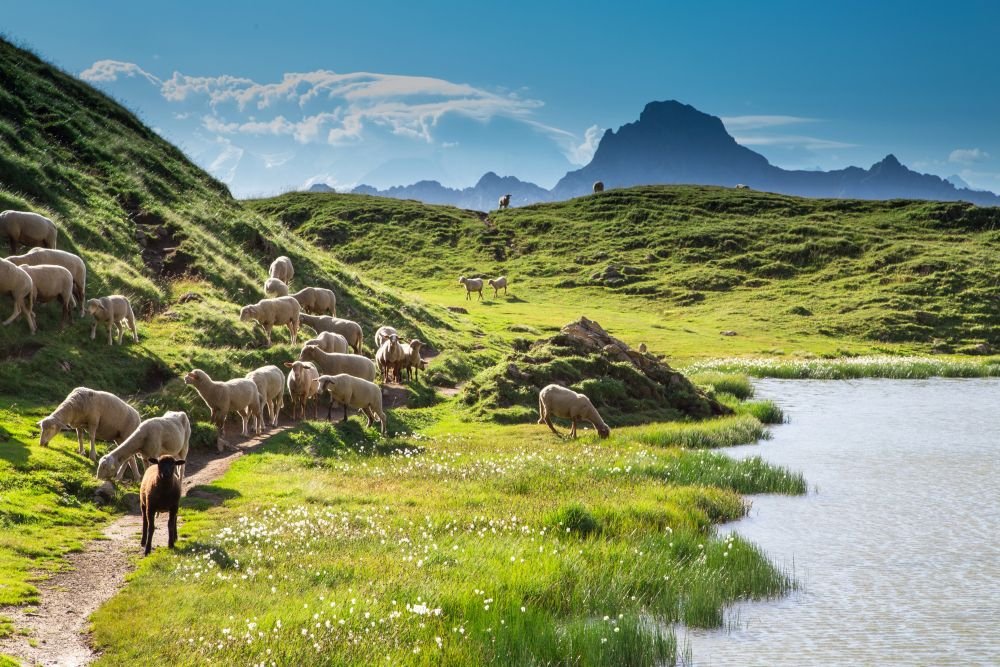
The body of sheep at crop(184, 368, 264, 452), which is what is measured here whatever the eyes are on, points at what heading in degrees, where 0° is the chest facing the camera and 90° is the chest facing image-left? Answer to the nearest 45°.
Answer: approximately 45°

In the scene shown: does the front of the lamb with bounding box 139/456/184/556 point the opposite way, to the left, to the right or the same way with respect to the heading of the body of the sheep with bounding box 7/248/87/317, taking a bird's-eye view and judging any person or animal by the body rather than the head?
to the left

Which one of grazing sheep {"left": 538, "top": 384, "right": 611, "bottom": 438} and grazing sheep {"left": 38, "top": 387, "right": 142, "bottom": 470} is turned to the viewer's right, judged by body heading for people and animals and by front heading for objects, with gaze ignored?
grazing sheep {"left": 538, "top": 384, "right": 611, "bottom": 438}

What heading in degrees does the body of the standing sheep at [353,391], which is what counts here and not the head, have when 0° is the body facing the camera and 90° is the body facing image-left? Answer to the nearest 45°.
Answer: approximately 90°

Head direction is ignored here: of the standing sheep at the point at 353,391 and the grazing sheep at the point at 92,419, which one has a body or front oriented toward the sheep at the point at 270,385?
the standing sheep at the point at 353,391

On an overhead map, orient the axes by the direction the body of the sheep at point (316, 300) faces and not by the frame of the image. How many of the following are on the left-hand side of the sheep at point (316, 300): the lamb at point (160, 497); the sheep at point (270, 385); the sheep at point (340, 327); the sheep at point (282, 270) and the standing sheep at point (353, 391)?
4

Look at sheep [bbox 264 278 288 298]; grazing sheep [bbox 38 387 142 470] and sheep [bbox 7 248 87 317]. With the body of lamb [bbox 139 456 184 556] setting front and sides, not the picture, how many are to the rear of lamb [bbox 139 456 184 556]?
3

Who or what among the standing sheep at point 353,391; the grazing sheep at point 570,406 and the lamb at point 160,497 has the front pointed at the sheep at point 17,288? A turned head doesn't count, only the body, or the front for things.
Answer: the standing sheep at point 353,391

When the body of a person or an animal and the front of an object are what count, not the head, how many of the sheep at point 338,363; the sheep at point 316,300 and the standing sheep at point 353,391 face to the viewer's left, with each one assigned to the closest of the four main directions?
3

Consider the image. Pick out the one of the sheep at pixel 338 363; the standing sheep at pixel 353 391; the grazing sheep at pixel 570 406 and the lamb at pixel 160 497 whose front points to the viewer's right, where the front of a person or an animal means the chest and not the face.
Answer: the grazing sheep at pixel 570 406

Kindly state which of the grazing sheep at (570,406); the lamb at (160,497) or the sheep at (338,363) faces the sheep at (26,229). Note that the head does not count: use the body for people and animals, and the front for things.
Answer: the sheep at (338,363)

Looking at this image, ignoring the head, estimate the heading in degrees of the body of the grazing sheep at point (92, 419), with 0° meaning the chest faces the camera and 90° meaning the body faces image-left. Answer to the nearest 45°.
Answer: approximately 90°

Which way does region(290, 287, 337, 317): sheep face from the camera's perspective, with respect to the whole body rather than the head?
to the viewer's left

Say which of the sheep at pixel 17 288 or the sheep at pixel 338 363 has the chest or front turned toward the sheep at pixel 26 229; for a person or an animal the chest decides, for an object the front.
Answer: the sheep at pixel 338 363

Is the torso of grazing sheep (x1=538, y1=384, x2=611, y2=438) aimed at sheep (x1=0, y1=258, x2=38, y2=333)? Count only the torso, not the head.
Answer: no

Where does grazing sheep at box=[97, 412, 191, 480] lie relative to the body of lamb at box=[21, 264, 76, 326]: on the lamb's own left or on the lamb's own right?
on the lamb's own left

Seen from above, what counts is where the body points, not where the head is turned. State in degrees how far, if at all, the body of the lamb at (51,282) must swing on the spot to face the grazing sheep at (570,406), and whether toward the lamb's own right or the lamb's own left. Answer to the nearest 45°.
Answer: approximately 180°

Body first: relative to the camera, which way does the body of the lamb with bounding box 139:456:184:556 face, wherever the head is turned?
toward the camera

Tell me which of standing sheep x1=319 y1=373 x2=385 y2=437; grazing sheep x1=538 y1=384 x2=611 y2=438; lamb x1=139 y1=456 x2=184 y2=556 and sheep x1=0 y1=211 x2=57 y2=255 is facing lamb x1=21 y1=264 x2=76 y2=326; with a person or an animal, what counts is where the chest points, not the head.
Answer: standing sheep x1=319 y1=373 x2=385 y2=437

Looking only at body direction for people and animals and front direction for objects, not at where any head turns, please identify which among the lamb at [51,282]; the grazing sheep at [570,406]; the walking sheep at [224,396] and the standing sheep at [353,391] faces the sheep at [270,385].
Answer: the standing sheep at [353,391]

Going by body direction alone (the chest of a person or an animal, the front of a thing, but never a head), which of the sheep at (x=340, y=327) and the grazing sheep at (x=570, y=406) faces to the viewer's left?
the sheep
